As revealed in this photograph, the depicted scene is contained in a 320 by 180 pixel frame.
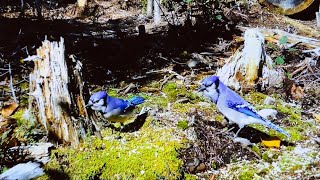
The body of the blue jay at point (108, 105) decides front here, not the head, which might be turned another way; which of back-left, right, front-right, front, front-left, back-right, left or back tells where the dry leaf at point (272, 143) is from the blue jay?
back

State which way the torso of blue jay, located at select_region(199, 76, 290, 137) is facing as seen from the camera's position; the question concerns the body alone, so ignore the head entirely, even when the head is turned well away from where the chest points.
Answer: to the viewer's left

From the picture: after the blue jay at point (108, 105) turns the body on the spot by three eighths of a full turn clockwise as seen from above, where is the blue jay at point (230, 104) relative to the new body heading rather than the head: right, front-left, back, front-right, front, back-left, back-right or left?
front-right

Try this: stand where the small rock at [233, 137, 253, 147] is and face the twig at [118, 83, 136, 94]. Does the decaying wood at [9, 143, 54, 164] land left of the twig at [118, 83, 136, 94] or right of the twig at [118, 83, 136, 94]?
left

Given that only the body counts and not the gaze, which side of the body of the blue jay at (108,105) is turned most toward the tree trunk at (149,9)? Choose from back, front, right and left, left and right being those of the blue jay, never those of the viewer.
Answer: right

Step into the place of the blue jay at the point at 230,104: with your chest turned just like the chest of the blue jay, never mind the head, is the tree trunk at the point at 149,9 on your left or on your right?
on your right

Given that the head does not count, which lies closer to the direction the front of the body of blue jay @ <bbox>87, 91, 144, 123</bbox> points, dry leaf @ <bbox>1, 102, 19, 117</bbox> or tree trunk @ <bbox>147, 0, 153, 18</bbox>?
the dry leaf

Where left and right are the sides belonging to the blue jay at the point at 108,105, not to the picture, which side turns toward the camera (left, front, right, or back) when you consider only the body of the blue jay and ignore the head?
left

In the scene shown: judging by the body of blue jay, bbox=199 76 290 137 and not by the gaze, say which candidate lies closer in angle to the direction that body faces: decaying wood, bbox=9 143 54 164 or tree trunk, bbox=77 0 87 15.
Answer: the decaying wood

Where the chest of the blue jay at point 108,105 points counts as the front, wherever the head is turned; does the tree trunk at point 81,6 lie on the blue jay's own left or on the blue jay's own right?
on the blue jay's own right
